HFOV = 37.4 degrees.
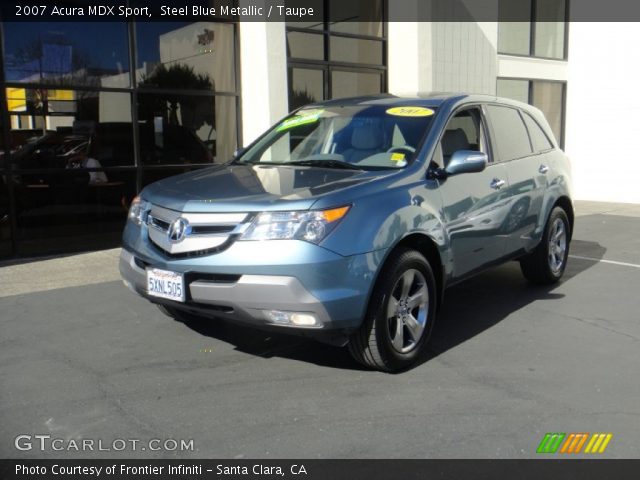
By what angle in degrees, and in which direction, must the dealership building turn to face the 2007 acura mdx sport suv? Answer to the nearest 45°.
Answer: approximately 45° to its right

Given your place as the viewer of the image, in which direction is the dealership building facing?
facing the viewer and to the right of the viewer

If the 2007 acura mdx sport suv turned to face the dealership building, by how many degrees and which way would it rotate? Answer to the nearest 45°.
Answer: approximately 135° to its right

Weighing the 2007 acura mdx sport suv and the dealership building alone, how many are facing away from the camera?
0
